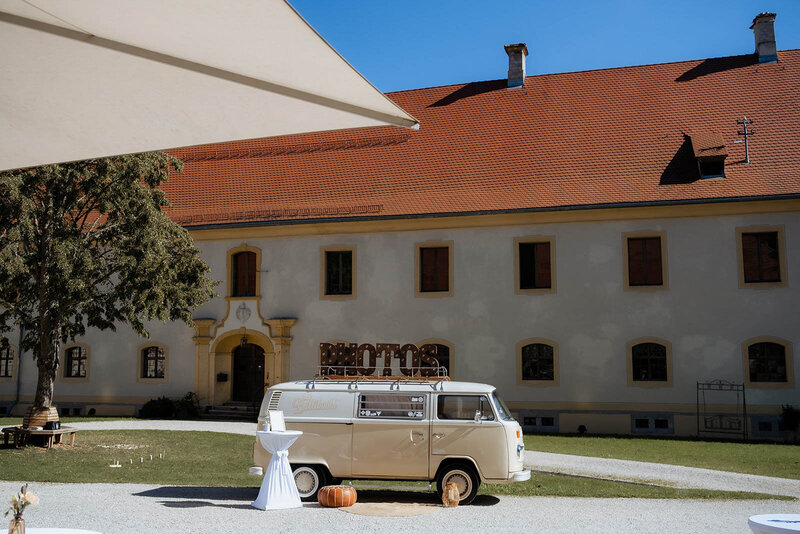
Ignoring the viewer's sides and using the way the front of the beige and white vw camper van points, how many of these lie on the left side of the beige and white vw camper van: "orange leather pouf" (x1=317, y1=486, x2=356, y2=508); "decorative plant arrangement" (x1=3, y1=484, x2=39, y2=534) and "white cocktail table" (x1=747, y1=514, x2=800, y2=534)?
0

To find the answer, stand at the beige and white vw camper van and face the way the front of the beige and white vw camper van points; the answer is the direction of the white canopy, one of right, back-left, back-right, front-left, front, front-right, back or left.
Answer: right

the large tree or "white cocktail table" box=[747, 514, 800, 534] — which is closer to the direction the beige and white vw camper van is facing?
the white cocktail table

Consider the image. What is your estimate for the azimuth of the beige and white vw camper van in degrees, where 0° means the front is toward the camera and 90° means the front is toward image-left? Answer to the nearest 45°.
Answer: approximately 270°

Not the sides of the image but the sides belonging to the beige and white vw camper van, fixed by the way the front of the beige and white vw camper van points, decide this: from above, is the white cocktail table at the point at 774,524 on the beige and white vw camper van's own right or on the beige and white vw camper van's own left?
on the beige and white vw camper van's own right

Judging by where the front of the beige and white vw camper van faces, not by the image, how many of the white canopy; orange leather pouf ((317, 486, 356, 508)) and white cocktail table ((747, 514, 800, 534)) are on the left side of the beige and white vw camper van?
0

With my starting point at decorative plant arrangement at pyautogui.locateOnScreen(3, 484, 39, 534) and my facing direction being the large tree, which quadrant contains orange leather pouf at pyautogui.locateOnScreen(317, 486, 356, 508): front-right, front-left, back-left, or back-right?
front-right

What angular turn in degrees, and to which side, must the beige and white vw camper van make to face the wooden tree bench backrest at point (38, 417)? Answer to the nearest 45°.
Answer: approximately 135° to its left

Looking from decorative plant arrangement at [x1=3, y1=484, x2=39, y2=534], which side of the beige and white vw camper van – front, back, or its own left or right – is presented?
right

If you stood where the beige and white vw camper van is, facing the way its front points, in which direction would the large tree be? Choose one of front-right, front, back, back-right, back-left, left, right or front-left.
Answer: back-left

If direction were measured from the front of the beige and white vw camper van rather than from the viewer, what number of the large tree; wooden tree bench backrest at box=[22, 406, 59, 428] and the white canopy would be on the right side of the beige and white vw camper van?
1

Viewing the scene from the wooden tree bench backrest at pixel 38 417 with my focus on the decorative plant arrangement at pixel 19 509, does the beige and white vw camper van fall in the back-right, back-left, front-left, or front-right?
front-left

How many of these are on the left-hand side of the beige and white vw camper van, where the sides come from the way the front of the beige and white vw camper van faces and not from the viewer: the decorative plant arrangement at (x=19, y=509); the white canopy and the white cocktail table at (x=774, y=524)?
0

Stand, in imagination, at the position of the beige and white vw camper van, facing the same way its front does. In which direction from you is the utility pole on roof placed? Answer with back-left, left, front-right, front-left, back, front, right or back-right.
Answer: front-left
